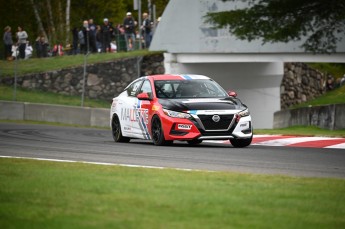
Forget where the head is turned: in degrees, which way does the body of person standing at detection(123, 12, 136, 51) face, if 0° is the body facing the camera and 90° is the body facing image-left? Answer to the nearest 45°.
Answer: approximately 0°

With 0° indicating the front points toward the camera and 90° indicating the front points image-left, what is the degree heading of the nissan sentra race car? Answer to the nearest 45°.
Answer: approximately 315°

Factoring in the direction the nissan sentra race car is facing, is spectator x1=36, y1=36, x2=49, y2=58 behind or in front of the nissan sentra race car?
behind

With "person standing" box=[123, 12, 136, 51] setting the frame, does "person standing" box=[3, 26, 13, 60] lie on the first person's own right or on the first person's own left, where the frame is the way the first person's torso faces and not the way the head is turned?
on the first person's own right

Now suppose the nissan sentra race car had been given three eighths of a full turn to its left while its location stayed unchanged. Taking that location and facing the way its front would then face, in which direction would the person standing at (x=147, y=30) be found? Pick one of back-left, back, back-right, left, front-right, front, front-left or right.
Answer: front

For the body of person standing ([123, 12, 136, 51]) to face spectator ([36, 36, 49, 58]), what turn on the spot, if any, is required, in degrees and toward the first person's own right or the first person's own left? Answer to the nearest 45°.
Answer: approximately 135° to the first person's own right

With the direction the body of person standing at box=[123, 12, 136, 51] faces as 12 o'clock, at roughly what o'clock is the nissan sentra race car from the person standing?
The nissan sentra race car is roughly at 12 o'clock from the person standing.
